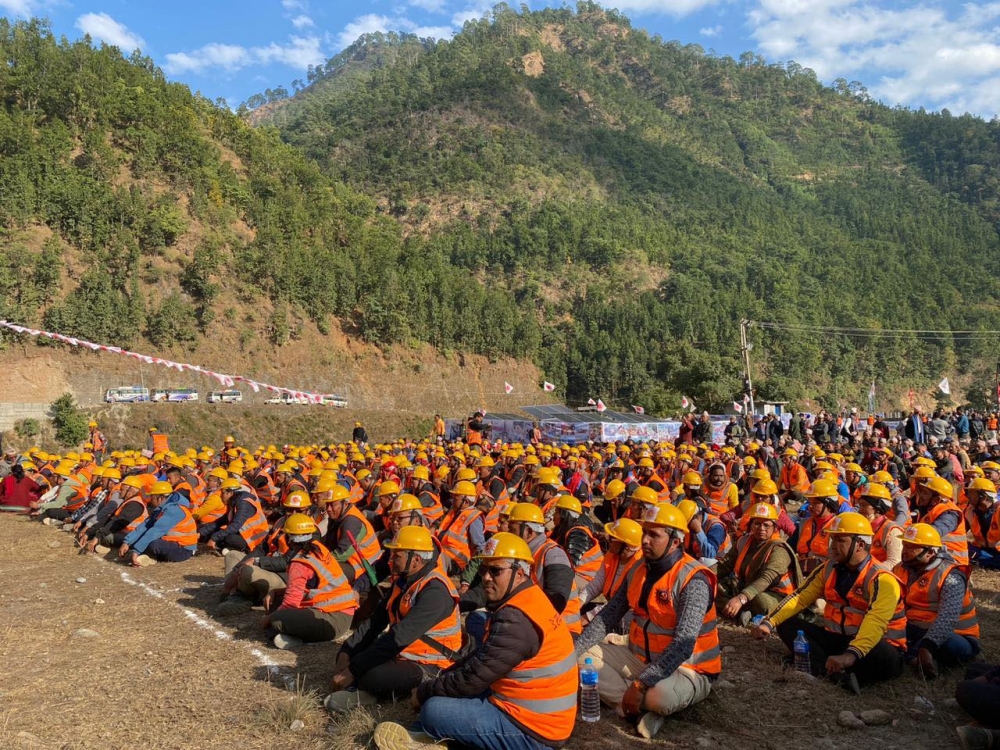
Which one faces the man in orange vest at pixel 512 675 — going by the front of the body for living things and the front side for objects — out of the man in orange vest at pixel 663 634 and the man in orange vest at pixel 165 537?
the man in orange vest at pixel 663 634

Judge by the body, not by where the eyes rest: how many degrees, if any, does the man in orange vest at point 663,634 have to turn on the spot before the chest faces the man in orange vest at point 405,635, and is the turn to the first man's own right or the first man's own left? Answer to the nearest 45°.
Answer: approximately 45° to the first man's own right

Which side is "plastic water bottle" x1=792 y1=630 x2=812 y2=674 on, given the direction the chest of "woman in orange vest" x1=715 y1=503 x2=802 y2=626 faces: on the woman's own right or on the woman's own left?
on the woman's own left

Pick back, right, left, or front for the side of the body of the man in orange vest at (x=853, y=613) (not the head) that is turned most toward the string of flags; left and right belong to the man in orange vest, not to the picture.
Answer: right

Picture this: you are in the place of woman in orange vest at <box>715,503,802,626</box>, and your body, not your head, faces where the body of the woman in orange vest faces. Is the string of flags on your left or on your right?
on your right

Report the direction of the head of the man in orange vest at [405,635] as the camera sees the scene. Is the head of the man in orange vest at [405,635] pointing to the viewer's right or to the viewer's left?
to the viewer's left

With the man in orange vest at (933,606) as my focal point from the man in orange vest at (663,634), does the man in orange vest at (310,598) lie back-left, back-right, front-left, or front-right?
back-left

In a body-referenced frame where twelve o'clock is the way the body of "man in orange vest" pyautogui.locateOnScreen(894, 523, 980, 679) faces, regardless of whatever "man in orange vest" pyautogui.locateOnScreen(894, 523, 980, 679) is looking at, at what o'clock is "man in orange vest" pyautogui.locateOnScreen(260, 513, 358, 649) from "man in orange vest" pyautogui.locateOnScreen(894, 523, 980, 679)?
"man in orange vest" pyautogui.locateOnScreen(260, 513, 358, 649) is roughly at 1 o'clock from "man in orange vest" pyautogui.locateOnScreen(894, 523, 980, 679).

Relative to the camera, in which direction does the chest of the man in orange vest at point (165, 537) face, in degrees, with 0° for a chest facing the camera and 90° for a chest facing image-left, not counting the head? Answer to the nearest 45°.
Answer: approximately 90°

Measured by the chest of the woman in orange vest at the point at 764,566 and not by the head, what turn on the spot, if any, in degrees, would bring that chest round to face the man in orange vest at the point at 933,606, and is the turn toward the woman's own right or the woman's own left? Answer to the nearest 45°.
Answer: approximately 90° to the woman's own left

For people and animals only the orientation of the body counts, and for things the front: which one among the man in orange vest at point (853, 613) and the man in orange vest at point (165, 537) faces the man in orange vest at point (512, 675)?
the man in orange vest at point (853, 613)
